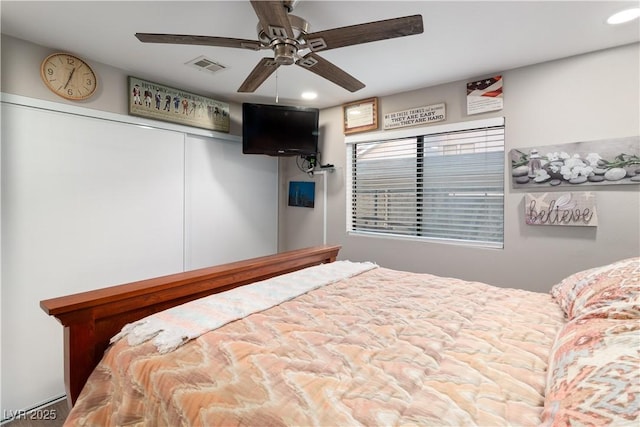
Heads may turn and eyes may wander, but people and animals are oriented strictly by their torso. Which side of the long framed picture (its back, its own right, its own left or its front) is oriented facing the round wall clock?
right

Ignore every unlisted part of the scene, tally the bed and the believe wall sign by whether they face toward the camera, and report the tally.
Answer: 1

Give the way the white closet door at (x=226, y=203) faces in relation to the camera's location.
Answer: facing the viewer and to the right of the viewer

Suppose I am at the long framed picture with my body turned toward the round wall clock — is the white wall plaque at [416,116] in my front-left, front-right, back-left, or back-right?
back-left

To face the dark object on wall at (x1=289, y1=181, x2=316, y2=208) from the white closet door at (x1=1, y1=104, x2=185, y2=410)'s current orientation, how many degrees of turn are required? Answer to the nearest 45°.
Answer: approximately 45° to its left

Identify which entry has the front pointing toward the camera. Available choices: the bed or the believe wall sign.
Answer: the believe wall sign

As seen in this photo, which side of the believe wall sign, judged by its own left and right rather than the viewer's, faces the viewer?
front

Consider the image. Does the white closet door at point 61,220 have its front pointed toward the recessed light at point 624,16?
yes

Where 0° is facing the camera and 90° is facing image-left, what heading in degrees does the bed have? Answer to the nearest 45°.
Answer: approximately 135°

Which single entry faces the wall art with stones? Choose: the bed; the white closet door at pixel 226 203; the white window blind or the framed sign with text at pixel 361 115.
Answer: the white closet door

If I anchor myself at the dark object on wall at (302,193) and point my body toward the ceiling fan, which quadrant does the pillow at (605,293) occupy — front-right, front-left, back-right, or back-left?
front-left

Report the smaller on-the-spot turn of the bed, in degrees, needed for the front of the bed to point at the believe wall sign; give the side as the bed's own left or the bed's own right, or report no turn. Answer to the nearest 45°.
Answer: approximately 90° to the bed's own right

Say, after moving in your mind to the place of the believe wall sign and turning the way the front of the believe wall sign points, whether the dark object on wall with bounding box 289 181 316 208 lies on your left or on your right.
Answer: on your right

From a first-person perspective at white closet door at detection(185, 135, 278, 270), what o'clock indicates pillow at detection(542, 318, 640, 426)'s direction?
The pillow is roughly at 1 o'clock from the white closet door.

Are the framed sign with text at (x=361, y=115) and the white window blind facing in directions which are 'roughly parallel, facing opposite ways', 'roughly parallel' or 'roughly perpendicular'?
roughly parallel

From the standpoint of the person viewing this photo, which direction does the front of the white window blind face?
facing the viewer and to the left of the viewer
